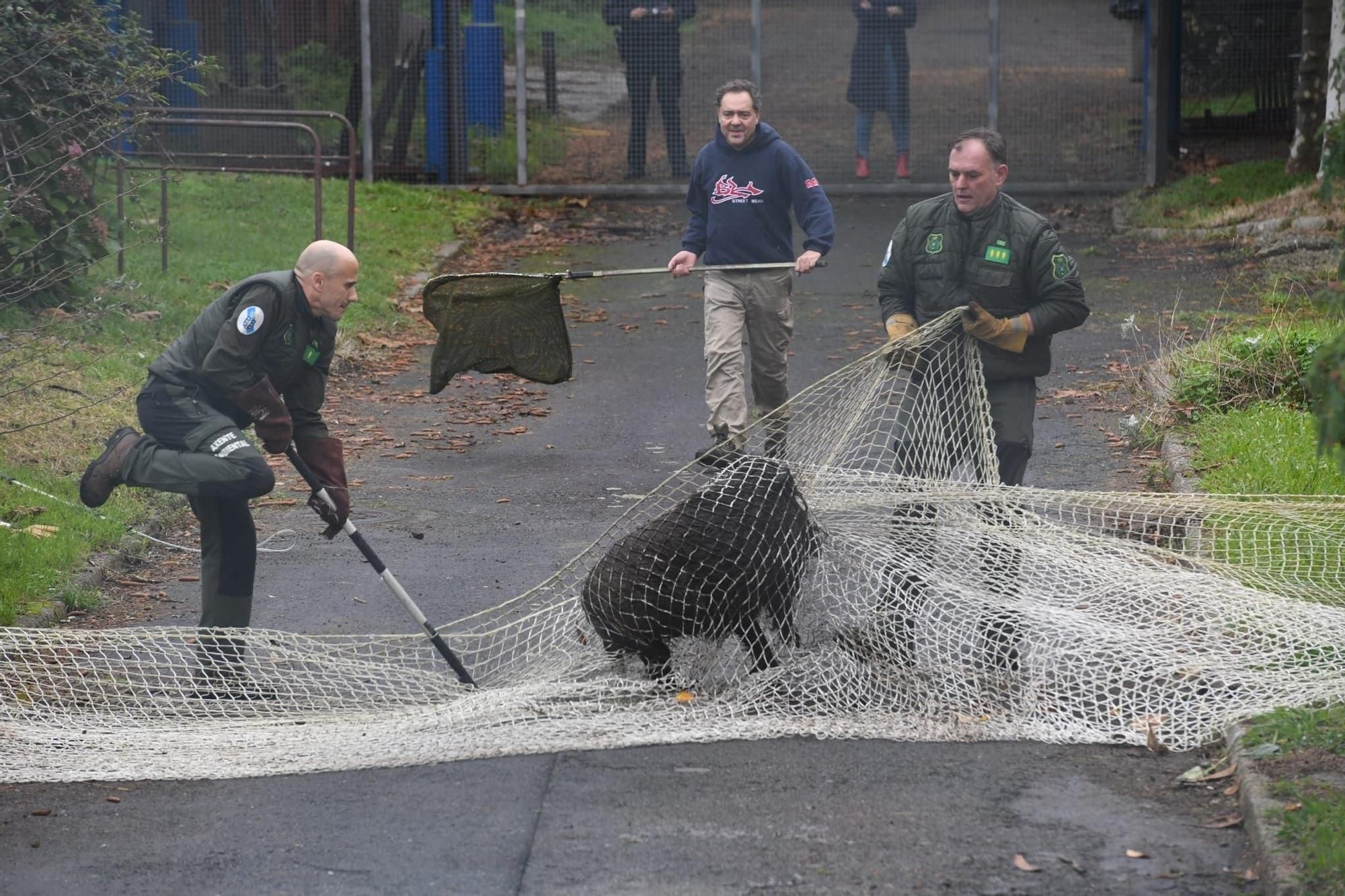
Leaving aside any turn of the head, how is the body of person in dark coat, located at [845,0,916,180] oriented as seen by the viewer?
toward the camera

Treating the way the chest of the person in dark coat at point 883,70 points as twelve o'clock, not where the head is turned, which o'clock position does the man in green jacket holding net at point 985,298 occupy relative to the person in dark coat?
The man in green jacket holding net is roughly at 12 o'clock from the person in dark coat.

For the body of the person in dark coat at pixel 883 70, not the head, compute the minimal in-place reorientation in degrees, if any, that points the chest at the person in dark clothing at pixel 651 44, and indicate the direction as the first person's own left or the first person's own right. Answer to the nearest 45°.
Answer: approximately 90° to the first person's own right

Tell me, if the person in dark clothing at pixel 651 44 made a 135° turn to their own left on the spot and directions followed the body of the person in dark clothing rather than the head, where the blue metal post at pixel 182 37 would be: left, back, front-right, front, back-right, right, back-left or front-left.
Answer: back-left

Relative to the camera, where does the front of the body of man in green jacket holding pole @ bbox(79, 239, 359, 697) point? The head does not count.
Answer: to the viewer's right

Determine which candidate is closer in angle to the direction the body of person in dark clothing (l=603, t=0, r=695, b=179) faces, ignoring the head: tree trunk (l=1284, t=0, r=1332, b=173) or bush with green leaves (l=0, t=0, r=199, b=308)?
the bush with green leaves

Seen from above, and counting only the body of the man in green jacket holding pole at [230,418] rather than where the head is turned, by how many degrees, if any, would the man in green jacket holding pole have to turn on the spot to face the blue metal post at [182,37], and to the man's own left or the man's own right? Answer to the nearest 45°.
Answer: approximately 90° to the man's own left

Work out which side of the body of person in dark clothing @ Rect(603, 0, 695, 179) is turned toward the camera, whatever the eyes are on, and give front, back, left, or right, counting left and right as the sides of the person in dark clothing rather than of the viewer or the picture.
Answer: front

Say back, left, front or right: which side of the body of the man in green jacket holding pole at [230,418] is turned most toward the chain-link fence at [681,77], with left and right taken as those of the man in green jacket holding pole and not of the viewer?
left

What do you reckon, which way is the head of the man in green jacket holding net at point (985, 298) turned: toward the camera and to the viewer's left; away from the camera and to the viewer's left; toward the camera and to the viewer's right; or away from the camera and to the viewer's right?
toward the camera and to the viewer's left

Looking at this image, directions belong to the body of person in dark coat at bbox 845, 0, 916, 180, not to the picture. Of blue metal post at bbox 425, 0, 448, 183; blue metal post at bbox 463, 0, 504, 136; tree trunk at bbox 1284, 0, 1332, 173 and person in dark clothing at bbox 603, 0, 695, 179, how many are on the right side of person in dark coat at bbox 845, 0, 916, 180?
3

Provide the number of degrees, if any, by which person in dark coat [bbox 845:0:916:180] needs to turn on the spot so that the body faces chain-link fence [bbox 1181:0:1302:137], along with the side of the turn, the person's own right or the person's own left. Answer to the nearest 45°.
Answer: approximately 90° to the person's own left

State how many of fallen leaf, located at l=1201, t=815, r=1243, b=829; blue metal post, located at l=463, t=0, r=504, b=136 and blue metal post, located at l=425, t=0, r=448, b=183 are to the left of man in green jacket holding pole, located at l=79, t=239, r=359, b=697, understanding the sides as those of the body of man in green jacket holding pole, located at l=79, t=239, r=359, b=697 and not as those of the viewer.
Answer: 2

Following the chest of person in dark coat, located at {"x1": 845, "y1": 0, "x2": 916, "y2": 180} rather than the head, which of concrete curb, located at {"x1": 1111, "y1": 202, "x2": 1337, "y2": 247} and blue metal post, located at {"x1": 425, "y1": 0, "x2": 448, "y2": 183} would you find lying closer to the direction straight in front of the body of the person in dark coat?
the concrete curb

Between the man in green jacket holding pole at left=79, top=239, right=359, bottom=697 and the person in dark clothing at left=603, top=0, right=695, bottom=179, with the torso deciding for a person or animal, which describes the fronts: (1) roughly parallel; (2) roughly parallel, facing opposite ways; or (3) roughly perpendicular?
roughly perpendicular

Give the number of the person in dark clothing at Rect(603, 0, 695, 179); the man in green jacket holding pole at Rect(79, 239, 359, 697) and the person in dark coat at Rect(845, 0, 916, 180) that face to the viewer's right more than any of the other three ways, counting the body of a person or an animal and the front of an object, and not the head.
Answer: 1

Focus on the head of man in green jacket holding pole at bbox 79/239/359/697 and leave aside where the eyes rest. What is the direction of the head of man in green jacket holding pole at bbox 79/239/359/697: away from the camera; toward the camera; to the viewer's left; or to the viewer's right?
to the viewer's right
